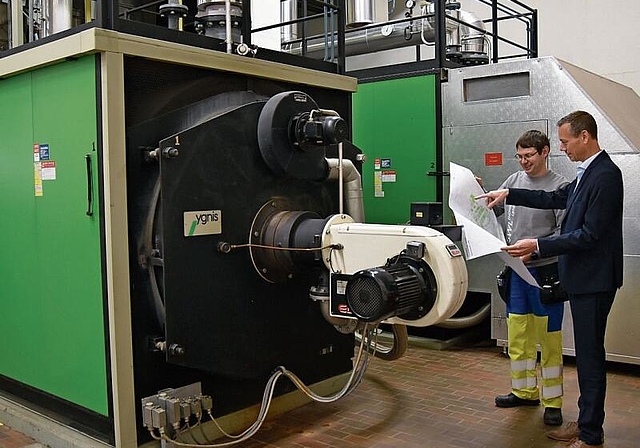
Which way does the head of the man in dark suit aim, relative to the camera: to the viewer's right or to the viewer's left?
to the viewer's left

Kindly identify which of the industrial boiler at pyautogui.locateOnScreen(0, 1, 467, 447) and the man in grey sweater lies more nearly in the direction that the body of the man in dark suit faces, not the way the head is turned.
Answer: the industrial boiler

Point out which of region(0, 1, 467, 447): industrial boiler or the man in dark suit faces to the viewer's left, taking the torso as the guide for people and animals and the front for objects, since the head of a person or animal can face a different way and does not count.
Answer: the man in dark suit

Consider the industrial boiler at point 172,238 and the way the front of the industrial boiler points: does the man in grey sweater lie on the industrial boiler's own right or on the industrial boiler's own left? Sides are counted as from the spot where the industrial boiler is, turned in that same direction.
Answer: on the industrial boiler's own left

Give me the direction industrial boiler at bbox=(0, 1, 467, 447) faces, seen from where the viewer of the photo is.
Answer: facing the viewer and to the right of the viewer

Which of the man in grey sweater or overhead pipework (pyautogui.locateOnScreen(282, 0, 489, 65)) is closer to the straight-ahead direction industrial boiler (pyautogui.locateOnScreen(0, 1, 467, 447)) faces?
the man in grey sweater

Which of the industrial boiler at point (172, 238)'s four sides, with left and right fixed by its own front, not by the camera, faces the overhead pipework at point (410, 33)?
left

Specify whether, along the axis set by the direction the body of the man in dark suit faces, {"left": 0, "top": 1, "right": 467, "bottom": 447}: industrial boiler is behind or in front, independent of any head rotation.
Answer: in front

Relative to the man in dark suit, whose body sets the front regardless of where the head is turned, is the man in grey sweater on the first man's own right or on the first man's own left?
on the first man's own right

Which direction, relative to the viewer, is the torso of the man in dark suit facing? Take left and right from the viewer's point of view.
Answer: facing to the left of the viewer

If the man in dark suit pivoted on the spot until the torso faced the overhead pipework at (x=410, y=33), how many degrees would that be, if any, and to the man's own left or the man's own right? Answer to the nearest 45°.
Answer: approximately 90° to the man's own right

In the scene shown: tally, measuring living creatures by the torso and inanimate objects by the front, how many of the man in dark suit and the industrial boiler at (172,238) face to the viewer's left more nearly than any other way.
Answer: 1

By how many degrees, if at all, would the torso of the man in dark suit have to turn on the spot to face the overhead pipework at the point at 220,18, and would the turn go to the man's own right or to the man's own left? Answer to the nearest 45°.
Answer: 0° — they already face it

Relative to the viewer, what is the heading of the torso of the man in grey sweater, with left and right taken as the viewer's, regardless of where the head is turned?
facing the viewer and to the left of the viewer
